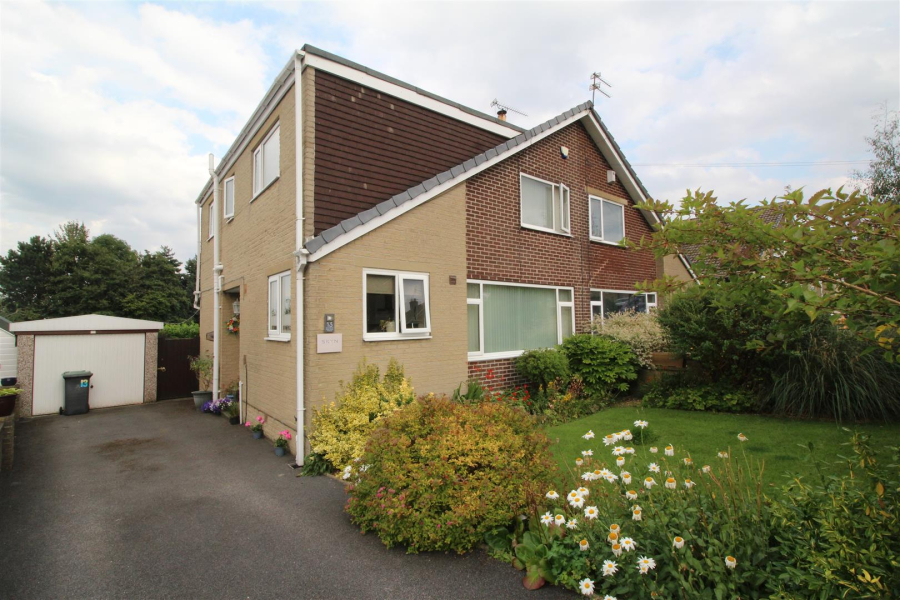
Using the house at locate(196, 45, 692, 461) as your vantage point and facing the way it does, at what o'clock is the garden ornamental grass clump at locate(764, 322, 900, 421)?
The garden ornamental grass clump is roughly at 11 o'clock from the house.

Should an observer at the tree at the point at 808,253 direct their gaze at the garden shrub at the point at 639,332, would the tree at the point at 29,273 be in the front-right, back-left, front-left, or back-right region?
front-left

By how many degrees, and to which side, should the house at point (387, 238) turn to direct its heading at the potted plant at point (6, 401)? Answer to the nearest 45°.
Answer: approximately 135° to its right

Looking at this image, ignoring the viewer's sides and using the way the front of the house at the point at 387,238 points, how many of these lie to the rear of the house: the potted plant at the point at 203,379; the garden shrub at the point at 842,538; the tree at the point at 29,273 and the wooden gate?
3

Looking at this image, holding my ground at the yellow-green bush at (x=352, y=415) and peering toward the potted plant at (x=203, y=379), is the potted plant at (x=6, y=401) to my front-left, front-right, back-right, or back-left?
front-left

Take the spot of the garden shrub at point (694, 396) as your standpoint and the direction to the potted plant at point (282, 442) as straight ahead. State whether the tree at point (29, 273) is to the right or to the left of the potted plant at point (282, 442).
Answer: right

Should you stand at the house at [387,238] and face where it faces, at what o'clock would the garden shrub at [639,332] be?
The garden shrub is roughly at 10 o'clock from the house.

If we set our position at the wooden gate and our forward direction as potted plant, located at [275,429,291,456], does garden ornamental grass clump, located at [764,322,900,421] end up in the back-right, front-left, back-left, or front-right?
front-left

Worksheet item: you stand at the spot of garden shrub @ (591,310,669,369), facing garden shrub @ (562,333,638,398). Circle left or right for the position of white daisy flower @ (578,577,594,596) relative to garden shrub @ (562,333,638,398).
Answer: left

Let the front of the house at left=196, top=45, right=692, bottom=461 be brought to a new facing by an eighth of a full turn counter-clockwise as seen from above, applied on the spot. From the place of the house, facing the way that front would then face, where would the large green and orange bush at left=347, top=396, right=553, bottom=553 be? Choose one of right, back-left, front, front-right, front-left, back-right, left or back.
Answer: right

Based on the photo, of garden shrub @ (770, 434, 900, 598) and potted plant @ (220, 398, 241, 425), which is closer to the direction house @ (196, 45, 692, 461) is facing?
the garden shrub

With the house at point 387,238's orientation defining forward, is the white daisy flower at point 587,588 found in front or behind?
in front

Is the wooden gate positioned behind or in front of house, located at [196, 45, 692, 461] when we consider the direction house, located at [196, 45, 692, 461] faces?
behind

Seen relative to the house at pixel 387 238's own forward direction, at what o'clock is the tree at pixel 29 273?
The tree is roughly at 6 o'clock from the house.

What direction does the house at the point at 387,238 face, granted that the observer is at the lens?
facing the viewer and to the right of the viewer

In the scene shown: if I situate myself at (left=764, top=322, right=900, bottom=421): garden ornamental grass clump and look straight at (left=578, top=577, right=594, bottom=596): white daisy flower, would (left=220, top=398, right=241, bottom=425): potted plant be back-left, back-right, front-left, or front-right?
front-right

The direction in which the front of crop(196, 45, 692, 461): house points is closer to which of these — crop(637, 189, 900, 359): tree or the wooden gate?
the tree

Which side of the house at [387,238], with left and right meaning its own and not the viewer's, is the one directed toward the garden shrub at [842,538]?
front
